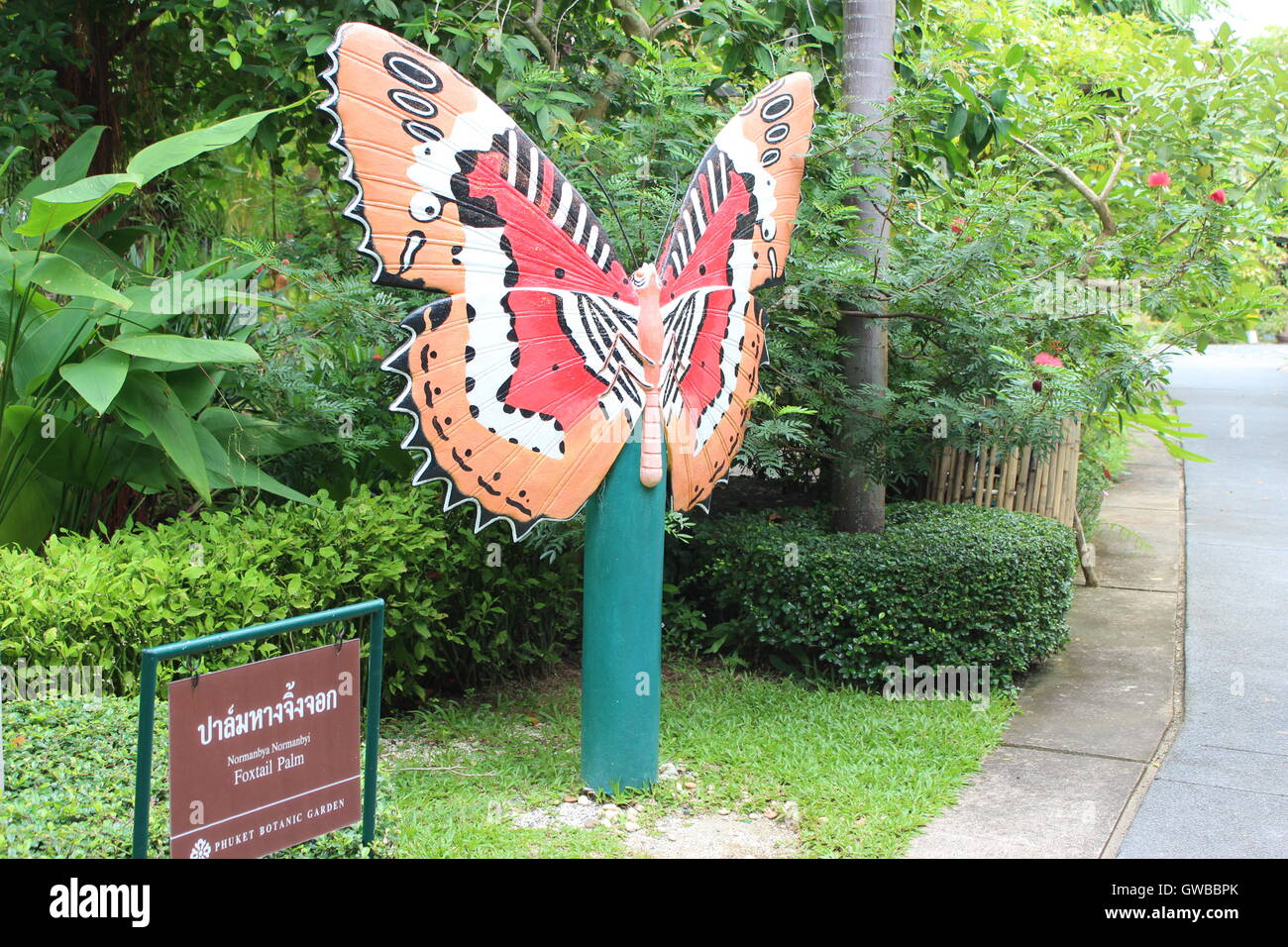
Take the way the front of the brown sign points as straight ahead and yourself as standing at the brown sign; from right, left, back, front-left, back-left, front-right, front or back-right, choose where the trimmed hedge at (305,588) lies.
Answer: back-left

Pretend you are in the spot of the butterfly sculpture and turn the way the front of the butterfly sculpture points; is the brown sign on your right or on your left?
on your right

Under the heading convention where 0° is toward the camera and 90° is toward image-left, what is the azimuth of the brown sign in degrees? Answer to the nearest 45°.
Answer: approximately 315°

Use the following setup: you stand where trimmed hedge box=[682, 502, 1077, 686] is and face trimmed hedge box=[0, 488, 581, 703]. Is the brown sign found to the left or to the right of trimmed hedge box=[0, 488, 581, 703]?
left

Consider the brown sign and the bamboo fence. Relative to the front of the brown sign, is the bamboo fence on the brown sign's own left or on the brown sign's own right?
on the brown sign's own left

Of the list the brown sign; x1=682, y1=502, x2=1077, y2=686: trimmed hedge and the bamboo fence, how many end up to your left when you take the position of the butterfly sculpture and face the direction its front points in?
2

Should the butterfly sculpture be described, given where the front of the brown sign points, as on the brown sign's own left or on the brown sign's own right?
on the brown sign's own left
